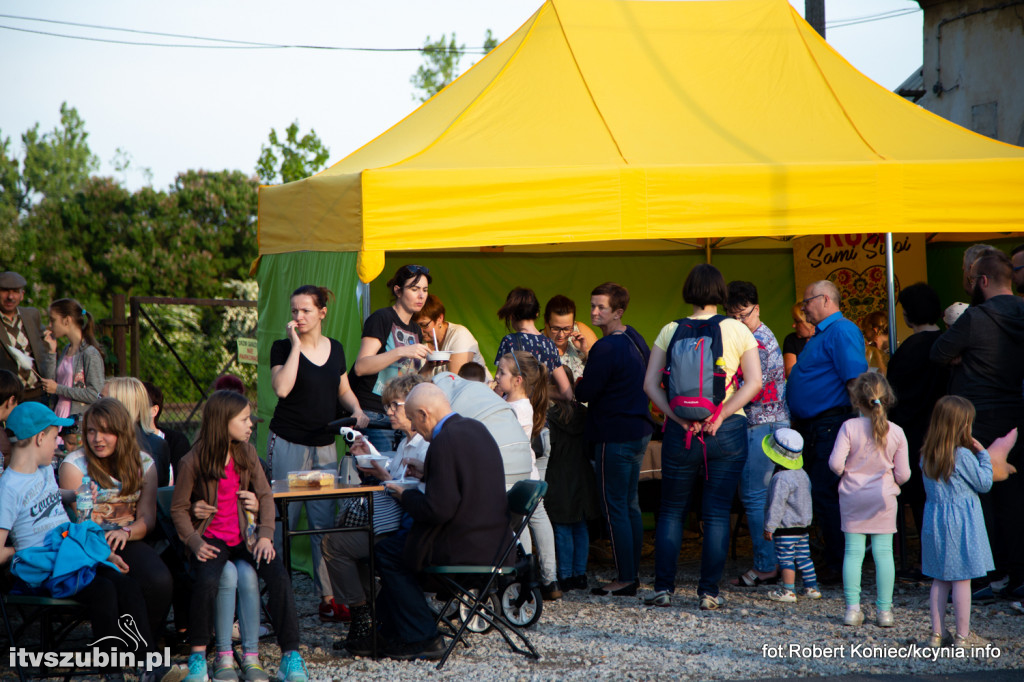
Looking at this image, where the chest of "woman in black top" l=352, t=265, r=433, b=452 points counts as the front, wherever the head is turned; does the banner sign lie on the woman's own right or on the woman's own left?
on the woman's own left

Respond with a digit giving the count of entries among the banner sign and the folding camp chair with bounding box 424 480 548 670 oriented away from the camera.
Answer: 0

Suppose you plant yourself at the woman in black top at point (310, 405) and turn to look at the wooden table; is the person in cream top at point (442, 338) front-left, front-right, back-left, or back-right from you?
back-left

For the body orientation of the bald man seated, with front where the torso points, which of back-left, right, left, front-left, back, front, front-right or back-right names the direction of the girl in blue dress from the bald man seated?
back

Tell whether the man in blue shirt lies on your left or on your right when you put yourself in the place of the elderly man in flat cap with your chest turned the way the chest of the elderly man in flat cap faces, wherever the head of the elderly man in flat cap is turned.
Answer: on your left

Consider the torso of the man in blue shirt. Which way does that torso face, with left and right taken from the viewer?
facing to the left of the viewer

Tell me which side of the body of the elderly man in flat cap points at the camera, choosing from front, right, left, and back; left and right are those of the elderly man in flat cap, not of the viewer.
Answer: front

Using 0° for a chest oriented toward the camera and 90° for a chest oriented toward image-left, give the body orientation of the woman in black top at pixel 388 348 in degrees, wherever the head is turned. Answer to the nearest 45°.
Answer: approximately 315°

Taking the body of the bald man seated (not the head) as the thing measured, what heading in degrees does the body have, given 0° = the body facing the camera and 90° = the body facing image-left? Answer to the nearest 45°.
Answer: approximately 90°
